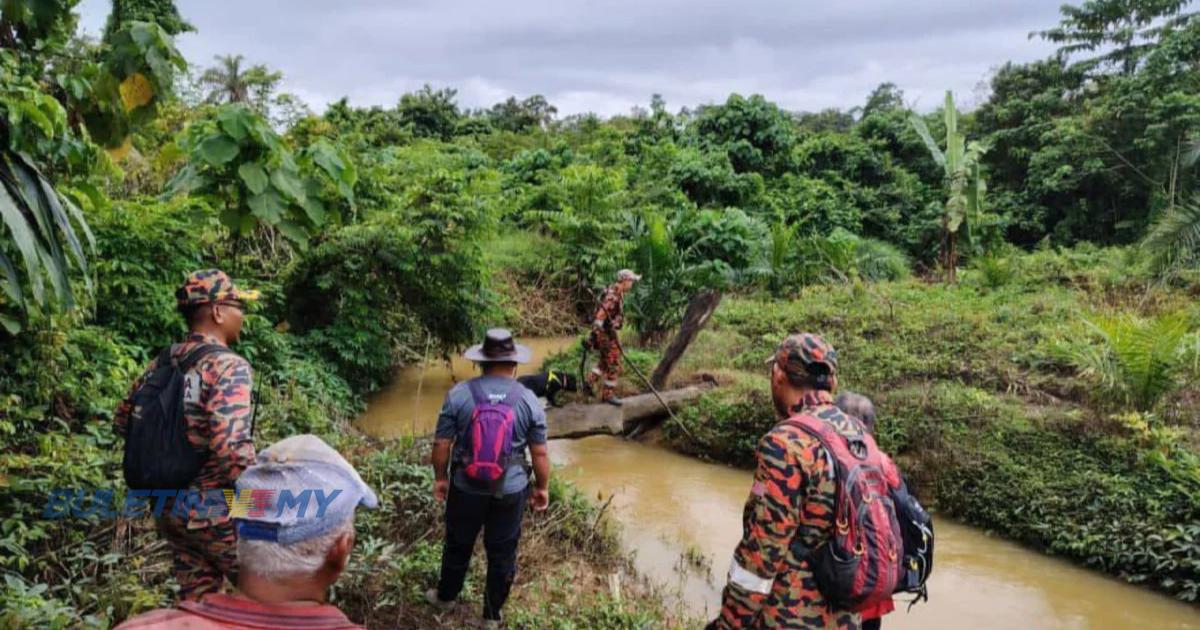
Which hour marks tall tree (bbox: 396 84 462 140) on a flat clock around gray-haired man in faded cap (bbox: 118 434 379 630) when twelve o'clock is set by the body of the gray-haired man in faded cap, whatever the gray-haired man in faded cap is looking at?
The tall tree is roughly at 11 o'clock from the gray-haired man in faded cap.

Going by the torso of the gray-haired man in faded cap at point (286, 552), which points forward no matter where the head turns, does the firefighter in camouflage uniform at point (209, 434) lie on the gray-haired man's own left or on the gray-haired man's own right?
on the gray-haired man's own left

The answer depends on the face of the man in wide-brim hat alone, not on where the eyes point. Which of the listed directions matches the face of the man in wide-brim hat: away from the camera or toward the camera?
away from the camera

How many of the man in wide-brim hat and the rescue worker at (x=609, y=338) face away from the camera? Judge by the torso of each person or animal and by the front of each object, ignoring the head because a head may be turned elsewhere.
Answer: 1

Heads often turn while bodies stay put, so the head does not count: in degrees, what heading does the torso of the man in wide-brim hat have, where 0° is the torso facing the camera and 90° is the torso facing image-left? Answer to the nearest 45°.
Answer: approximately 180°

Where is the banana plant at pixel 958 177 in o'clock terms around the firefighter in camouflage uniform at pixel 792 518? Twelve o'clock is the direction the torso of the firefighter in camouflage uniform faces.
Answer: The banana plant is roughly at 2 o'clock from the firefighter in camouflage uniform.

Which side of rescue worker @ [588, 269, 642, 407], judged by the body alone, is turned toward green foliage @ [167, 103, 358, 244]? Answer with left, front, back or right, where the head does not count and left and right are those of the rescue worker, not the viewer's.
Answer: back

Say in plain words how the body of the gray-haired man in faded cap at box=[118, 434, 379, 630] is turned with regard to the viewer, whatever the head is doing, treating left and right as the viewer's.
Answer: facing away from the viewer and to the right of the viewer

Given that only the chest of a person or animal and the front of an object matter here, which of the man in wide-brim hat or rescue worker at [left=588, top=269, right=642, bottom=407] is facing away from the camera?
the man in wide-brim hat

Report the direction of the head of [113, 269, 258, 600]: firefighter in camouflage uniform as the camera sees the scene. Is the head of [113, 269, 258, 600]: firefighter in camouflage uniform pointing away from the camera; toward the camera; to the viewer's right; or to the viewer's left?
to the viewer's right
